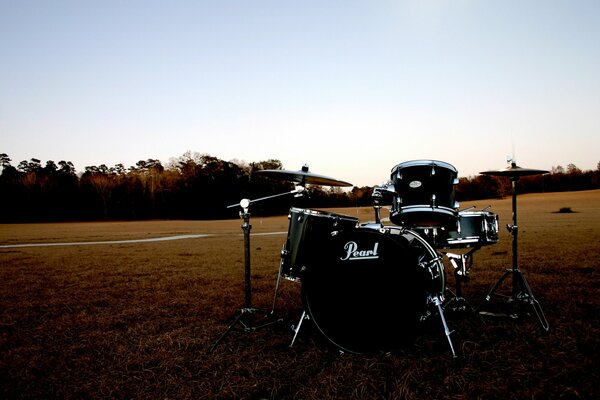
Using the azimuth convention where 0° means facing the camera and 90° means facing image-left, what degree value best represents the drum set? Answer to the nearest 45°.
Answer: approximately 0°
